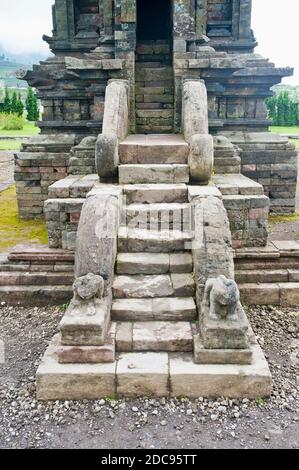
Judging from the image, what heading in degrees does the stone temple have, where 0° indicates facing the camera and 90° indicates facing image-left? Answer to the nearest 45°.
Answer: approximately 0°

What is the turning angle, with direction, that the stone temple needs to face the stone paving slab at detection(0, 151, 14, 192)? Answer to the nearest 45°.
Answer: approximately 135° to its right

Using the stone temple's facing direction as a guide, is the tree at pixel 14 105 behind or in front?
behind

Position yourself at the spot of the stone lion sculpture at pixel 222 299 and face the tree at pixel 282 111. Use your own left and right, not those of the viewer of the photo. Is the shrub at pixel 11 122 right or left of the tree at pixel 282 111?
left
